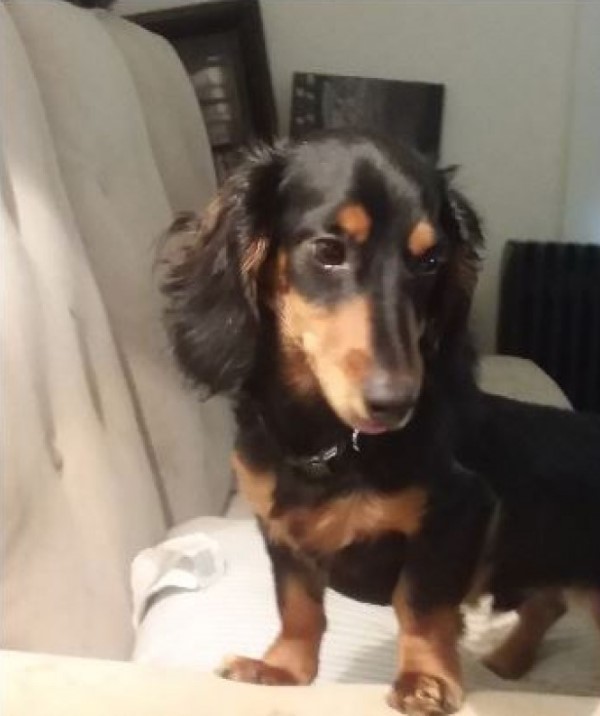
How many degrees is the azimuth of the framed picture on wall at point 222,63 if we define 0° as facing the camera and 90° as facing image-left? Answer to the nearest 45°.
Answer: approximately 0°

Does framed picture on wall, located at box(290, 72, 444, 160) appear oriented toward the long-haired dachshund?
yes

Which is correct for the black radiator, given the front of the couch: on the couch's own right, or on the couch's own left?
on the couch's own left

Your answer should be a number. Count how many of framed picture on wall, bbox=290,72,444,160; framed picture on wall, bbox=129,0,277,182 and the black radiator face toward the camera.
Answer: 3

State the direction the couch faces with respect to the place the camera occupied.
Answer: facing the viewer and to the right of the viewer

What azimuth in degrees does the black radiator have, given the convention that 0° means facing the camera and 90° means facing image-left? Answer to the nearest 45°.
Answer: approximately 0°

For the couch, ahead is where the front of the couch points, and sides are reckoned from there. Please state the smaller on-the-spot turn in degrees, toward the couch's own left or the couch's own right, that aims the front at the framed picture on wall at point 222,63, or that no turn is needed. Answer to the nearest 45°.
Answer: approximately 135° to the couch's own left

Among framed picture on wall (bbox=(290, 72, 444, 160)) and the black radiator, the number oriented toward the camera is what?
2
